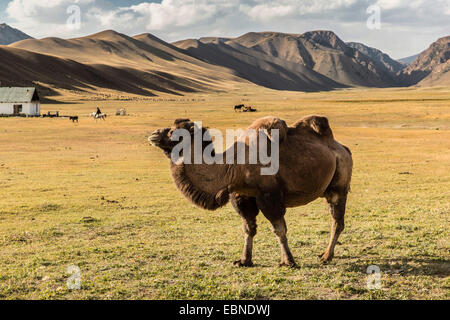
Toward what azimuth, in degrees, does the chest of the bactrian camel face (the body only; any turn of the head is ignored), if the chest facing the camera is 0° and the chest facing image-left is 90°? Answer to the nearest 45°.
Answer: approximately 90°
